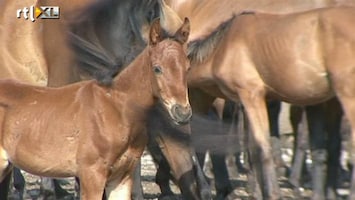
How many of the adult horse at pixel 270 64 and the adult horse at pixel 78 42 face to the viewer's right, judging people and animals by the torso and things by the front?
1

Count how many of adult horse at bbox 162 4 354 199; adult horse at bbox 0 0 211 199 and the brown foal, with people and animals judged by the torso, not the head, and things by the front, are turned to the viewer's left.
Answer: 1

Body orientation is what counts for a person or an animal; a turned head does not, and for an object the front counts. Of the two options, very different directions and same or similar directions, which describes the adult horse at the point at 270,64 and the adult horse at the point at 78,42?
very different directions

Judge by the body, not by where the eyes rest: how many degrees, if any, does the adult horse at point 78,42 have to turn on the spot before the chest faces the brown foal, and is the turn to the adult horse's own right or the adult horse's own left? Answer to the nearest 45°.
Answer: approximately 90° to the adult horse's own right

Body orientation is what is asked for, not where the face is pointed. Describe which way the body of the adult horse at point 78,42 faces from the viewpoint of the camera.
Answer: to the viewer's right

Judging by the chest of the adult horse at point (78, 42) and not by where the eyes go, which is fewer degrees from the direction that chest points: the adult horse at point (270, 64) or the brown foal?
the adult horse

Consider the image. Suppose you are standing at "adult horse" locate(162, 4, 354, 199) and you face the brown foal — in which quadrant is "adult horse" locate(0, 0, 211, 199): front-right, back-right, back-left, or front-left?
front-right

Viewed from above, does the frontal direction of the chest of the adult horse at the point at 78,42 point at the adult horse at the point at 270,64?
yes

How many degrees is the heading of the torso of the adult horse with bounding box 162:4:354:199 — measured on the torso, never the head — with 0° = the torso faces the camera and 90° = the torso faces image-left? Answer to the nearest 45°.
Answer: approximately 90°

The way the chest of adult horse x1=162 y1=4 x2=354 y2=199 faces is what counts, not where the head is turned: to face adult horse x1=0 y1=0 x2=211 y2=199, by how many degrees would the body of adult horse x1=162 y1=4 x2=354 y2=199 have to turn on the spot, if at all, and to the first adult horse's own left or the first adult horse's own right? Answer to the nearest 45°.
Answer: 0° — it already faces it

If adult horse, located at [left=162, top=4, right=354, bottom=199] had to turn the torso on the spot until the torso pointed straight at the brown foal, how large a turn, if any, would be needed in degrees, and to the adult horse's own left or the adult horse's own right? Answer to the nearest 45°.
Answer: approximately 45° to the adult horse's own left

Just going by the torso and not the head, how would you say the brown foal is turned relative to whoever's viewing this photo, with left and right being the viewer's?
facing the viewer and to the right of the viewer

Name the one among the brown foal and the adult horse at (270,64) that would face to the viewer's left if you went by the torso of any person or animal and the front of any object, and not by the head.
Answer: the adult horse

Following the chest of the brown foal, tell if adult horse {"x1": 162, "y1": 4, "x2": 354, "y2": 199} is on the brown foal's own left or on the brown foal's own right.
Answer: on the brown foal's own left
